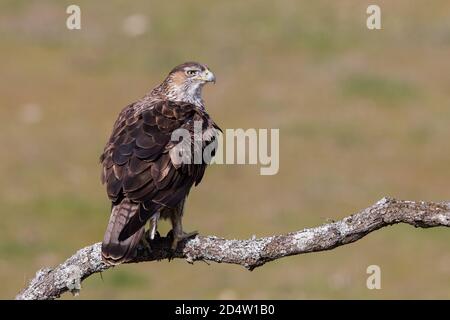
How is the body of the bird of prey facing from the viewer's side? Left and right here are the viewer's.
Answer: facing away from the viewer and to the right of the viewer
